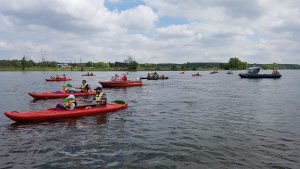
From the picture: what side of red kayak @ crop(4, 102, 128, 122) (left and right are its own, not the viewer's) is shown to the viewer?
left
